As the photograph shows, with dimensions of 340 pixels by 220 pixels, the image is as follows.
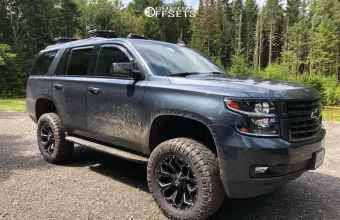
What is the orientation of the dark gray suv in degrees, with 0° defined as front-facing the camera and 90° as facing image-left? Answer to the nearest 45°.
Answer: approximately 315°

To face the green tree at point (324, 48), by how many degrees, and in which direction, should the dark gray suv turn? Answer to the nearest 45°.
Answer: approximately 90° to its left
